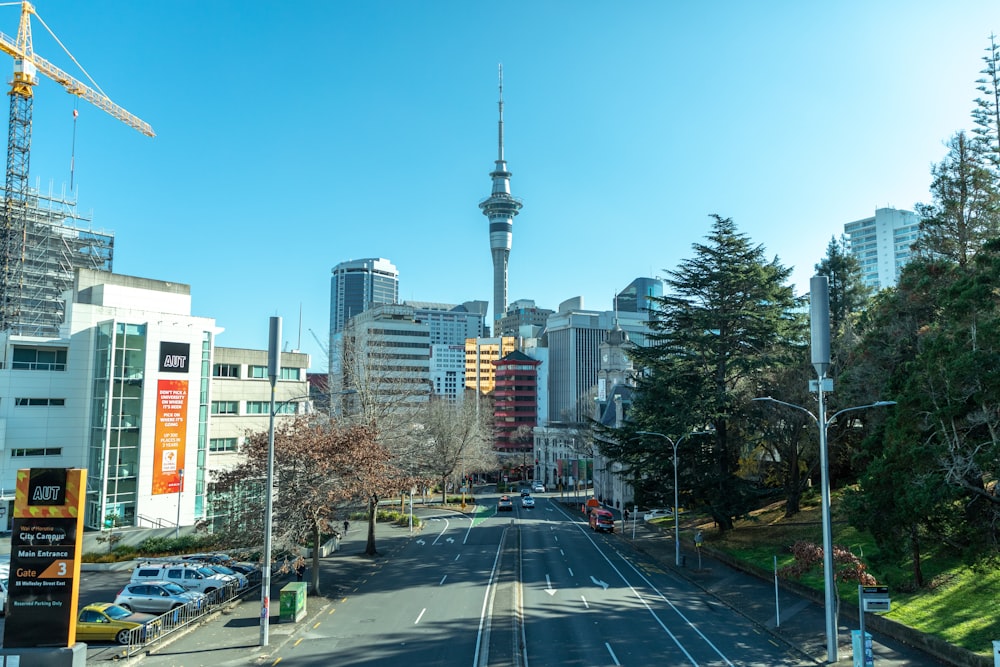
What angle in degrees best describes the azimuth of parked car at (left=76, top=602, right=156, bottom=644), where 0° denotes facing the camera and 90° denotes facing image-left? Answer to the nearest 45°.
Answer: approximately 315°

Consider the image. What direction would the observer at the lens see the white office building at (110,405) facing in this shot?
facing the viewer

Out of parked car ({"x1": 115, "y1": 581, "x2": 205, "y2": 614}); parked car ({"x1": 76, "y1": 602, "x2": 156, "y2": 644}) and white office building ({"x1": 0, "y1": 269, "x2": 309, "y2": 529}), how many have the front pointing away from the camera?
0

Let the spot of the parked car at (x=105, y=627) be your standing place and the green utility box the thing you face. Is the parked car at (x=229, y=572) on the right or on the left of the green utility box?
left

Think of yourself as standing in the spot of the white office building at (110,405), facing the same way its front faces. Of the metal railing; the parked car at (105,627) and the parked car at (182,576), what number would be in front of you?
3

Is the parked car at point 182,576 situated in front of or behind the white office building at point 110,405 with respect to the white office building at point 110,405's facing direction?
in front

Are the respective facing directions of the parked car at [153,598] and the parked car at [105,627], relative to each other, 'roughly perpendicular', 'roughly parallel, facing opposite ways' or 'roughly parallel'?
roughly parallel

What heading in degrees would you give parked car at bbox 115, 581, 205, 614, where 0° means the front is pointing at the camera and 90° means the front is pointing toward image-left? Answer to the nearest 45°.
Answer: approximately 315°
